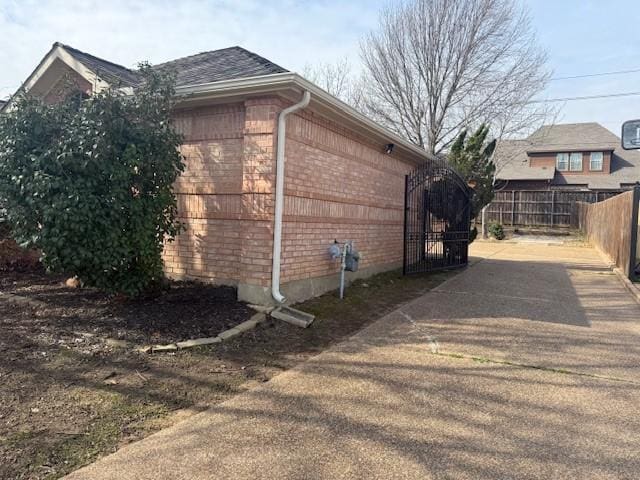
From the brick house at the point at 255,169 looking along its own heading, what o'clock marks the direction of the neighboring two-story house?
The neighboring two-story house is roughly at 6 o'clock from the brick house.

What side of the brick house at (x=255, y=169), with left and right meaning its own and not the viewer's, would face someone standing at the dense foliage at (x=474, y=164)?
back

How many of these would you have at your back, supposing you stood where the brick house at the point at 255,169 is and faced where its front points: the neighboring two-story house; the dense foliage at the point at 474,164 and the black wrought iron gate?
3

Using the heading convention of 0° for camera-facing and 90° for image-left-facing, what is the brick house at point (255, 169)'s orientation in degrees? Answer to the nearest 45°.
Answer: approximately 45°

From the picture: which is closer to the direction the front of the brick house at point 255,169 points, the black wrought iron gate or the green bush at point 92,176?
the green bush

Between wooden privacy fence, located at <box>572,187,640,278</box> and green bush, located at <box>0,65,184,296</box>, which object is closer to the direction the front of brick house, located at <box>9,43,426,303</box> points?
the green bush

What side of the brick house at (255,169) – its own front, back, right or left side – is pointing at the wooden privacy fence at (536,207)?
back

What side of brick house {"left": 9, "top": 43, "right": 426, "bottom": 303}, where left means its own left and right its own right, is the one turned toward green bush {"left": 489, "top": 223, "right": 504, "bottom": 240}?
back

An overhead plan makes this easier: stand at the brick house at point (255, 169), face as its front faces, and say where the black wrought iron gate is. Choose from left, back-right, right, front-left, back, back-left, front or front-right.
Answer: back
